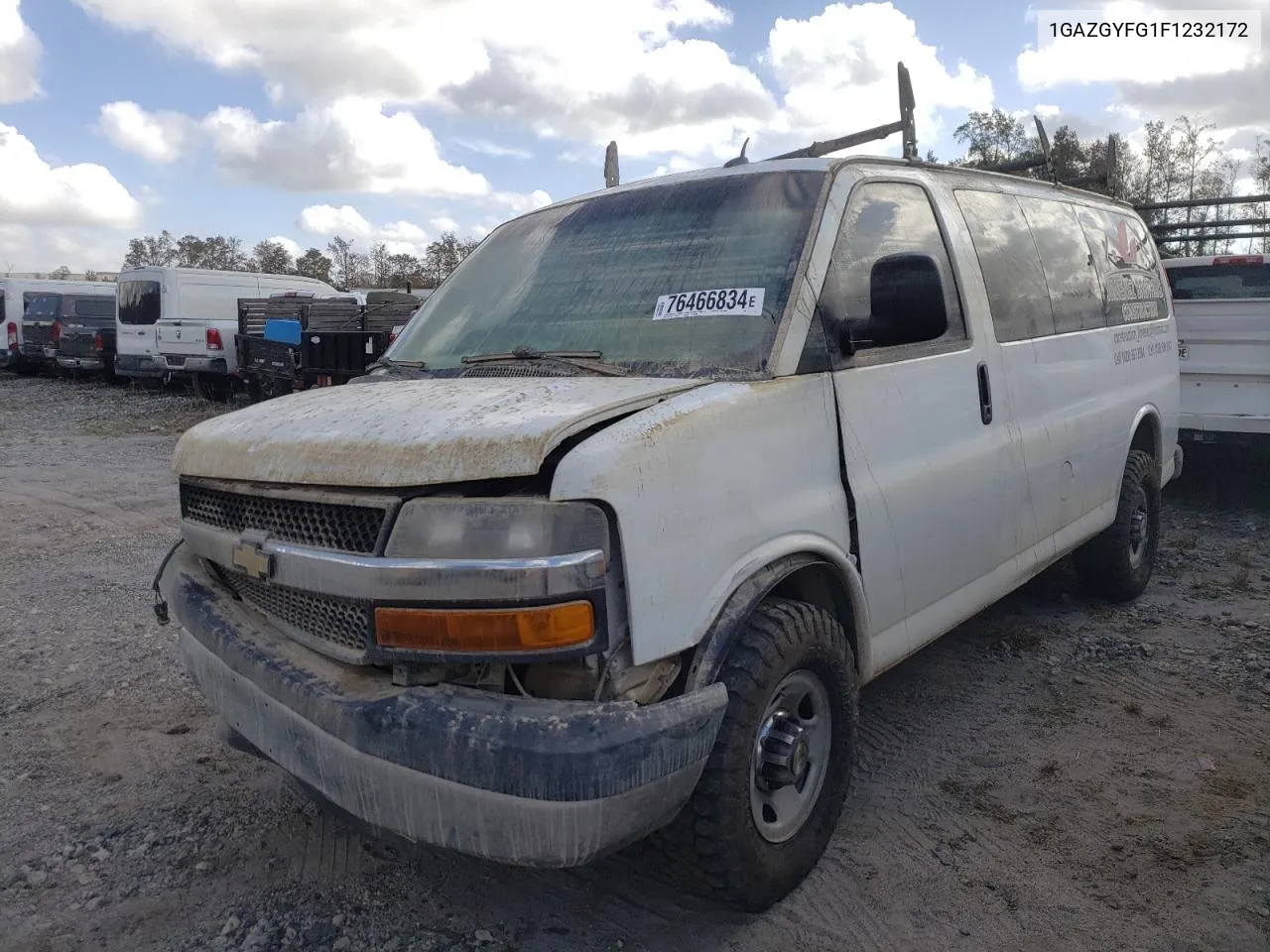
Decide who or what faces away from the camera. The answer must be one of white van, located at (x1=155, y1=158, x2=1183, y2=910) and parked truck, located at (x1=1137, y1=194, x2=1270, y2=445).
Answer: the parked truck

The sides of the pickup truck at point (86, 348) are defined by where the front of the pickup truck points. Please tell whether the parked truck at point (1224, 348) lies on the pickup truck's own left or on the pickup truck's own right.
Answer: on the pickup truck's own right

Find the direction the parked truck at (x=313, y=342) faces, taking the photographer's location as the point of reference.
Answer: facing away from the viewer and to the right of the viewer

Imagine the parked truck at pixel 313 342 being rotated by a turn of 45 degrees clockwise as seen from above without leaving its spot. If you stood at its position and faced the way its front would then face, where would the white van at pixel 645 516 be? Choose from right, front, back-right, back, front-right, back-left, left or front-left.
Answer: right

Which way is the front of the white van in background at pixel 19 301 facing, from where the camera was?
facing away from the viewer and to the right of the viewer

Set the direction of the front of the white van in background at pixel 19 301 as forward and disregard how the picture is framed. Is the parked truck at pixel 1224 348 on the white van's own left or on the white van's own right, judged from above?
on the white van's own right

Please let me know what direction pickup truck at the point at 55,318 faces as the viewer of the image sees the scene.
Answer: facing away from the viewer and to the right of the viewer

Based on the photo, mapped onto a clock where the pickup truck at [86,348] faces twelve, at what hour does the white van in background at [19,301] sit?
The white van in background is roughly at 10 o'clock from the pickup truck.

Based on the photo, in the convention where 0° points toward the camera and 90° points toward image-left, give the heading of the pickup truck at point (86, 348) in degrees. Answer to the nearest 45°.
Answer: approximately 225°

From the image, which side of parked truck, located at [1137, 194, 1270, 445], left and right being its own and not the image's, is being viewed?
back

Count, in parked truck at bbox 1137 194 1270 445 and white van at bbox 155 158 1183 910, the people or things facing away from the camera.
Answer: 1

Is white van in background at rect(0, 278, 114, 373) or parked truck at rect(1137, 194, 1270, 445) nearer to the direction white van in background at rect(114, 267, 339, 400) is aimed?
the white van in background

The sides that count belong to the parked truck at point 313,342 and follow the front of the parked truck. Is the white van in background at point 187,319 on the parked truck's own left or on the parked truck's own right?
on the parked truck's own left

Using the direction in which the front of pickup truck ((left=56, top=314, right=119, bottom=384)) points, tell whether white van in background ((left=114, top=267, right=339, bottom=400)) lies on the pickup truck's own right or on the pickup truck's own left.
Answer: on the pickup truck's own right
